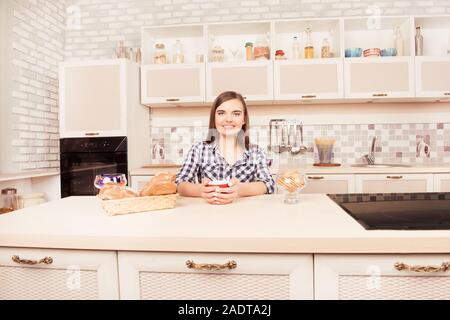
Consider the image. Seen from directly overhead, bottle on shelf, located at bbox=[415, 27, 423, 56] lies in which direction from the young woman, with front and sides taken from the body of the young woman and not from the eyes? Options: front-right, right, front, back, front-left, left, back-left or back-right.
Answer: back-left

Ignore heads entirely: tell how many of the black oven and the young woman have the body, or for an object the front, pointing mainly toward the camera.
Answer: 2

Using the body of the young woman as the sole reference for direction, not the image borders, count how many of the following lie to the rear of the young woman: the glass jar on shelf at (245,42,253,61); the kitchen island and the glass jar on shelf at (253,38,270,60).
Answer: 2

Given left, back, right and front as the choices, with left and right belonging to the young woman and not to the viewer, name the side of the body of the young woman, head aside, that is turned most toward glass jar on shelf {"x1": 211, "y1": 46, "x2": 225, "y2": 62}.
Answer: back

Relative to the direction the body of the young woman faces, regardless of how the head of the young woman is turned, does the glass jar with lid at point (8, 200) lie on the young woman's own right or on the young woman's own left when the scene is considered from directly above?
on the young woman's own right

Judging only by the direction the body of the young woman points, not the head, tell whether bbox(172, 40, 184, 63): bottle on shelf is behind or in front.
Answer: behind

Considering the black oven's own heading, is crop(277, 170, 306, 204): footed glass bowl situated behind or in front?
in front

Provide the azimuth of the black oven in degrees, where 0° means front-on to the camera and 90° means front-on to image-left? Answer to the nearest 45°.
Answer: approximately 0°

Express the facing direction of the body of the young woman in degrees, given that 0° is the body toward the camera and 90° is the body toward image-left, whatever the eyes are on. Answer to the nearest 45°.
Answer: approximately 0°
